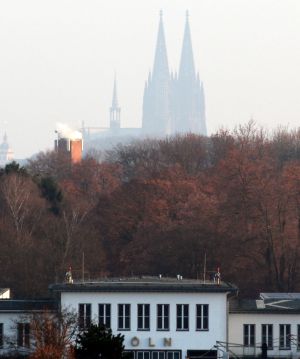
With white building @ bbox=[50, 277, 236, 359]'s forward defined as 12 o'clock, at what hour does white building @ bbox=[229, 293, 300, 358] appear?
white building @ bbox=[229, 293, 300, 358] is roughly at 9 o'clock from white building @ bbox=[50, 277, 236, 359].

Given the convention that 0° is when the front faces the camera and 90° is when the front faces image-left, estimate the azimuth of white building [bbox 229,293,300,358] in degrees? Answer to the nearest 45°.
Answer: approximately 0°

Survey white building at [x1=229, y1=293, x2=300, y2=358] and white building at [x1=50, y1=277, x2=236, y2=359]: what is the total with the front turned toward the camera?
2

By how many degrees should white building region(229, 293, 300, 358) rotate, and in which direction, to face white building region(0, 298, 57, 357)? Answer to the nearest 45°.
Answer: approximately 90° to its right

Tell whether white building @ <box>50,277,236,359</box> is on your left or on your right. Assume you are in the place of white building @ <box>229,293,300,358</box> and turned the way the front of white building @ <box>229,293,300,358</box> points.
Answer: on your right

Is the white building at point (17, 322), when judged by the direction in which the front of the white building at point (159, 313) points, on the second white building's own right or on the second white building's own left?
on the second white building's own right
